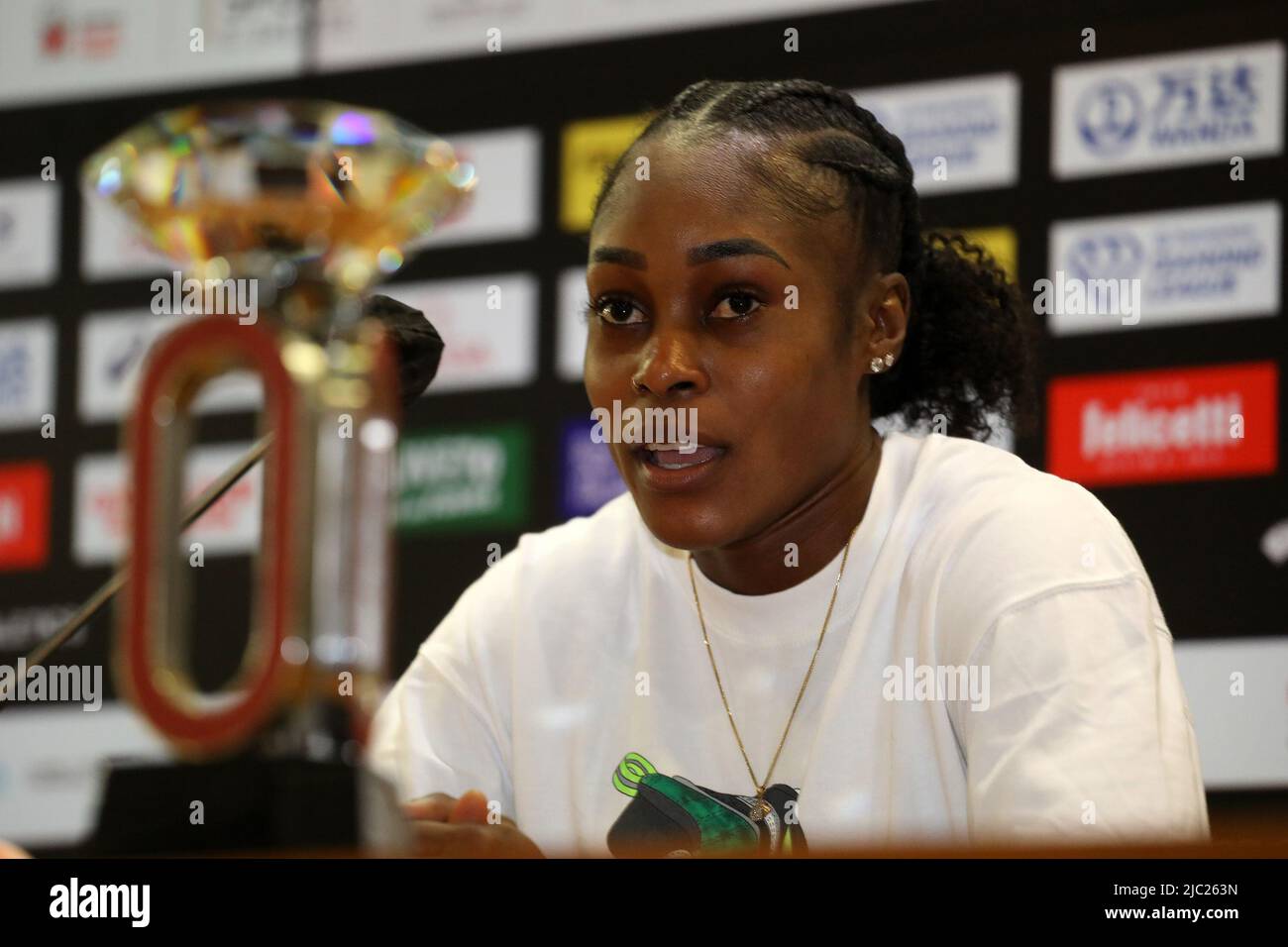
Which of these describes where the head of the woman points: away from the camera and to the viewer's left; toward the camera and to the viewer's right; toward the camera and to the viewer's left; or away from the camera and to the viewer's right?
toward the camera and to the viewer's left

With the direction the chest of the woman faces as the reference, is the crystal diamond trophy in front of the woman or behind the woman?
in front

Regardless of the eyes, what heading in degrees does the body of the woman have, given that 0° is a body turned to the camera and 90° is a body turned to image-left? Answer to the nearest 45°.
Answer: approximately 45°
